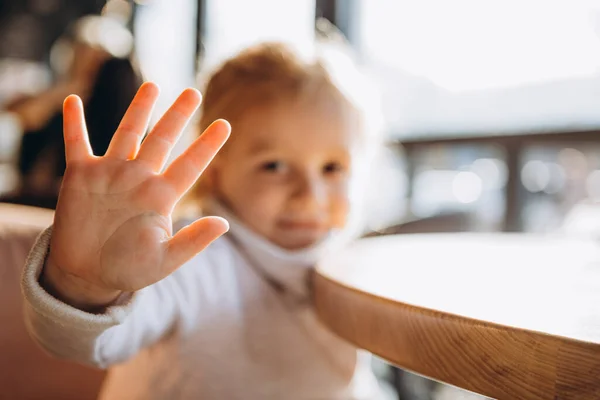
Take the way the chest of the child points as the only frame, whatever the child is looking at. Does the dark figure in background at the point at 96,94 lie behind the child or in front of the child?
behind

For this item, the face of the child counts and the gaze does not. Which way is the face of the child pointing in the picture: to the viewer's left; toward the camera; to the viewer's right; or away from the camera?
toward the camera

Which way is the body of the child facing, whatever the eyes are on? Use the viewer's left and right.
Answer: facing the viewer and to the right of the viewer
